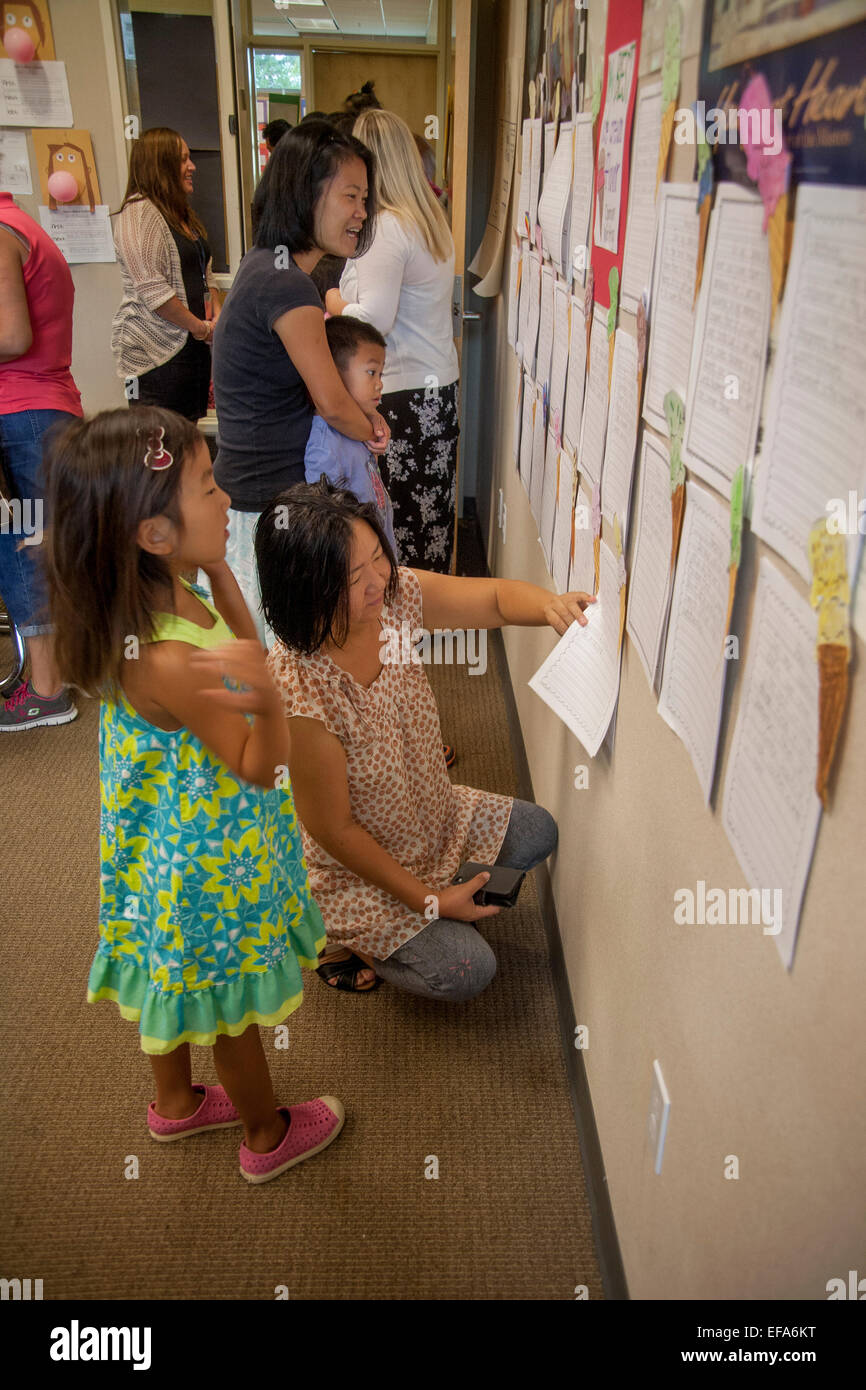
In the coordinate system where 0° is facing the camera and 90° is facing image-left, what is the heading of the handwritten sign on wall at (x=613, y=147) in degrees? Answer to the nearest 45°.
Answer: approximately 90°

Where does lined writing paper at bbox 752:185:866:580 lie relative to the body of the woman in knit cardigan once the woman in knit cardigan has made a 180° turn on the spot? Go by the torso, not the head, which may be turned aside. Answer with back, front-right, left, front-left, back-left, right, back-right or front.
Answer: left

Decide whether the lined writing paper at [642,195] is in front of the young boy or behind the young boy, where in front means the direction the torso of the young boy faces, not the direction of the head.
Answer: in front

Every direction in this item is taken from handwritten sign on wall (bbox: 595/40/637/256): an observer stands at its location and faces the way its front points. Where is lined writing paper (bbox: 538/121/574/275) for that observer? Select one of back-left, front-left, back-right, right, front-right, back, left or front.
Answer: right

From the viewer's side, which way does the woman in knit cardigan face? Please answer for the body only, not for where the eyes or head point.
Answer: to the viewer's right

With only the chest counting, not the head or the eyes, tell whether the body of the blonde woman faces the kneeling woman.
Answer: no

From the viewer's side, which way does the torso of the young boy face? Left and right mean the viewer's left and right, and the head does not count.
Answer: facing the viewer and to the right of the viewer

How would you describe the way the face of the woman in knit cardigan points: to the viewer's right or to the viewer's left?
to the viewer's right

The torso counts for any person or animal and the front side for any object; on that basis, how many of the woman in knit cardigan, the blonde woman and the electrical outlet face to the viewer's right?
1

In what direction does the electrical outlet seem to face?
to the viewer's left

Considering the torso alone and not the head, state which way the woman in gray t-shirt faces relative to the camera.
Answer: to the viewer's right

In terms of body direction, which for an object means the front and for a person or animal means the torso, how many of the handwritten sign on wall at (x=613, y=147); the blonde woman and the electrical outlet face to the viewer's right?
0

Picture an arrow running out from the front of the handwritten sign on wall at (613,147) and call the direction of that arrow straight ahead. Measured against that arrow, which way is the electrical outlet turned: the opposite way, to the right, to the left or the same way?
the same way

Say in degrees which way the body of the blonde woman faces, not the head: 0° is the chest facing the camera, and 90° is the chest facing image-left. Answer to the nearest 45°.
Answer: approximately 135°

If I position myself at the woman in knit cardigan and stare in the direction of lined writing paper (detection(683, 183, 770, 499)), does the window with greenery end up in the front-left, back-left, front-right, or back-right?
back-left

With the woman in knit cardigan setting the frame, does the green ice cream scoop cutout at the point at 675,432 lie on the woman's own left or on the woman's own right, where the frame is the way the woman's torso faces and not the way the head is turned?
on the woman's own right
